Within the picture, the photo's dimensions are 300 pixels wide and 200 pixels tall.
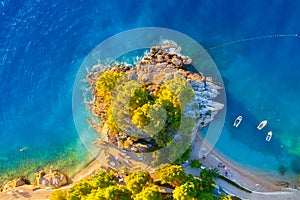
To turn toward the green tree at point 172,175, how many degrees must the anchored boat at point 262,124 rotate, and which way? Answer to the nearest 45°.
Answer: approximately 180°

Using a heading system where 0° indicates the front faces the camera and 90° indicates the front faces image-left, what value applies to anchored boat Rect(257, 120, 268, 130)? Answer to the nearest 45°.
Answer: approximately 225°

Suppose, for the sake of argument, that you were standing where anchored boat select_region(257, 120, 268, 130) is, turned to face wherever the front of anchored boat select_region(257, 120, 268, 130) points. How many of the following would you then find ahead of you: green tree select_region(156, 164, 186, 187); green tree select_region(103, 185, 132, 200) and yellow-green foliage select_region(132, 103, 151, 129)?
0

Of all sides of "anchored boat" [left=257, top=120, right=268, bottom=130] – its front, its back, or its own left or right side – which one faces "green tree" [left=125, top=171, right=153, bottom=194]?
back

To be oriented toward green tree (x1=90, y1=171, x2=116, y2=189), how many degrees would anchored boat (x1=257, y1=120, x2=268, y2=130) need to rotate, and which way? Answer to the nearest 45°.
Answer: approximately 135° to its left

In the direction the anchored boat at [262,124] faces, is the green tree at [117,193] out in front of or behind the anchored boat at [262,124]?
behind
